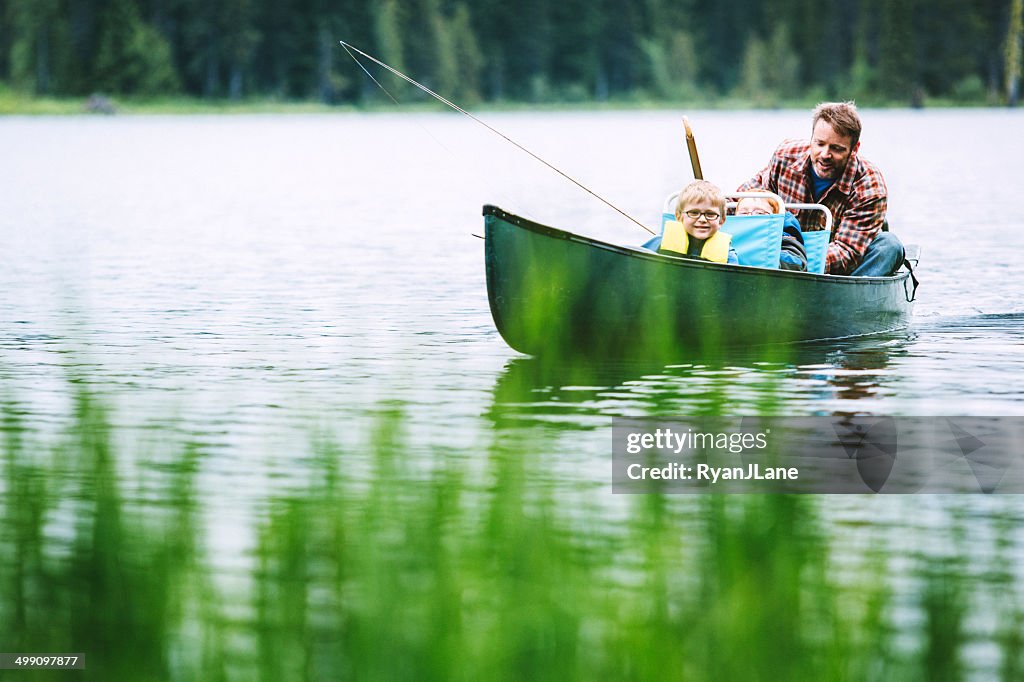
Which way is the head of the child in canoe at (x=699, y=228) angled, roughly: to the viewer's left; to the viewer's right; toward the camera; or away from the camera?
toward the camera

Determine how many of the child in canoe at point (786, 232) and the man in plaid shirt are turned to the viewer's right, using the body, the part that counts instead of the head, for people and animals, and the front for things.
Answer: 0

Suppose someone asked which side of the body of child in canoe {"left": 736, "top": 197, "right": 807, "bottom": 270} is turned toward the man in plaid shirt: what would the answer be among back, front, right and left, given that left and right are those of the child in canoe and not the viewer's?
back

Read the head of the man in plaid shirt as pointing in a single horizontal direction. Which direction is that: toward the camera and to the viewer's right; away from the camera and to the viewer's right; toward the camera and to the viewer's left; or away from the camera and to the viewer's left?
toward the camera and to the viewer's left

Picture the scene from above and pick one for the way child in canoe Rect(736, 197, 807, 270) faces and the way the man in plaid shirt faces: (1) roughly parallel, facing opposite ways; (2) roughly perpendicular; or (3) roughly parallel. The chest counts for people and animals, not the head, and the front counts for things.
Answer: roughly parallel

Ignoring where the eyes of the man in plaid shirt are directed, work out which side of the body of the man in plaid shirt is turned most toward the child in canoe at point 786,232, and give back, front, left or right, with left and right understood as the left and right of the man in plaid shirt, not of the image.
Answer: front

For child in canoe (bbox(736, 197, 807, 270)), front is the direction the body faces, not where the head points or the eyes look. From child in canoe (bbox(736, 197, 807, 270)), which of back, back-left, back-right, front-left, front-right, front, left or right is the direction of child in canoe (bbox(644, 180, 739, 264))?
front

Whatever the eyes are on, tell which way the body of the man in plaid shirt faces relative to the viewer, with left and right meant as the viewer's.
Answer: facing the viewer and to the left of the viewer
